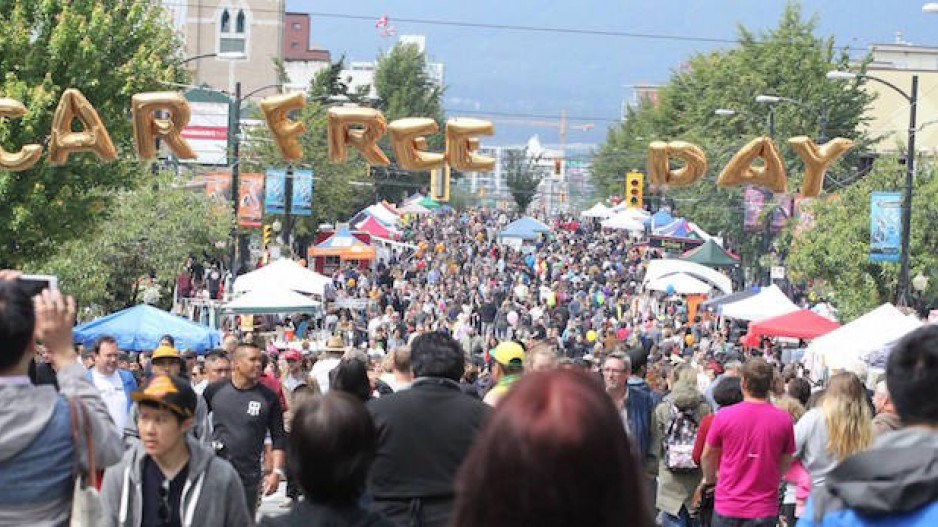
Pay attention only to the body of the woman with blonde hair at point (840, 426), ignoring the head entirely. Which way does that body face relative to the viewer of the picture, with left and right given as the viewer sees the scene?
facing away from the viewer

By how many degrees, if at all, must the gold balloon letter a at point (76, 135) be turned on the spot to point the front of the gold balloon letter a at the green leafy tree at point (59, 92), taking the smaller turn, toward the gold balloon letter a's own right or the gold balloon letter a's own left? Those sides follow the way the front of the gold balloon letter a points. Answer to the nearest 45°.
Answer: approximately 180°

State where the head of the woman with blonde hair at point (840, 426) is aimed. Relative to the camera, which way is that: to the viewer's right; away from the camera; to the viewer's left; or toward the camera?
away from the camera

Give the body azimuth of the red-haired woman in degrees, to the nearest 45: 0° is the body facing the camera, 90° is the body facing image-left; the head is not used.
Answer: approximately 180°

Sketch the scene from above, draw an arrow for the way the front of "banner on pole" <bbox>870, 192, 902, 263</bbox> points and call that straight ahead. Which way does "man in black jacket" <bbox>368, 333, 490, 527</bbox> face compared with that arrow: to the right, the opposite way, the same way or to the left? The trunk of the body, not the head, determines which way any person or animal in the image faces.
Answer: the opposite way

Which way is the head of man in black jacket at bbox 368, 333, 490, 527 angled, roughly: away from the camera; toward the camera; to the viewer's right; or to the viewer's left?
away from the camera

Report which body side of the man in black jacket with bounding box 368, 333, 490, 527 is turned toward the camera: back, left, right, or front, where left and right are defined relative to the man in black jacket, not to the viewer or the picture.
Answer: back

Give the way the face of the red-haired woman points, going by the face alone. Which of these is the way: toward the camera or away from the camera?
away from the camera
